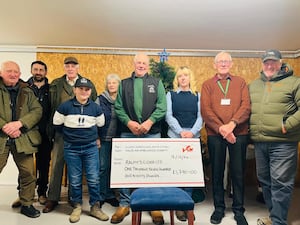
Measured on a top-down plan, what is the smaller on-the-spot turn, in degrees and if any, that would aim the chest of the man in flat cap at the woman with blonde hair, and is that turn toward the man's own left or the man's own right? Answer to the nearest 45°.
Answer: approximately 45° to the man's own left

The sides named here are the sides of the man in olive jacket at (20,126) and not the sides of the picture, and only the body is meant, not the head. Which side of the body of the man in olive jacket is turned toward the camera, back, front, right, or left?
front

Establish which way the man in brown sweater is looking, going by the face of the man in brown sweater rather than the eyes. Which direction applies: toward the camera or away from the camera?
toward the camera

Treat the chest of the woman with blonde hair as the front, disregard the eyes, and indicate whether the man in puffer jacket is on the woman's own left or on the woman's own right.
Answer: on the woman's own left

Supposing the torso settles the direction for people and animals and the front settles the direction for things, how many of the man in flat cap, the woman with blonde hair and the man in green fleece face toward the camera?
3

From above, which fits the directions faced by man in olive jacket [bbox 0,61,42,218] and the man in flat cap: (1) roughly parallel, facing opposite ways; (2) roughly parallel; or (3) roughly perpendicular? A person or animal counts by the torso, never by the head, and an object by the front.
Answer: roughly parallel

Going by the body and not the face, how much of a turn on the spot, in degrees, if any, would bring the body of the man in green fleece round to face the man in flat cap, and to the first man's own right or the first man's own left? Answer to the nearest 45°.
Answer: approximately 90° to the first man's own right

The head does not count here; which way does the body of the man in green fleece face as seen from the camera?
toward the camera

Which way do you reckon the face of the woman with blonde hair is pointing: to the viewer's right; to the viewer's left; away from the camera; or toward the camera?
toward the camera

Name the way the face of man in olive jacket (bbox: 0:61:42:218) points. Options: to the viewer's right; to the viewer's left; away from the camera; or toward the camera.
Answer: toward the camera

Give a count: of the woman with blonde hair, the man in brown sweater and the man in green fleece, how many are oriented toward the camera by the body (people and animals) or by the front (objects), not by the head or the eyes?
3

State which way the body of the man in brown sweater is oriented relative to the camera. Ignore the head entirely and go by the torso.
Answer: toward the camera

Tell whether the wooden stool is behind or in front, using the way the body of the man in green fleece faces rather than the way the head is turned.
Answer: in front

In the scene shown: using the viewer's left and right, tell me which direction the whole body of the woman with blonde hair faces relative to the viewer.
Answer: facing the viewer
